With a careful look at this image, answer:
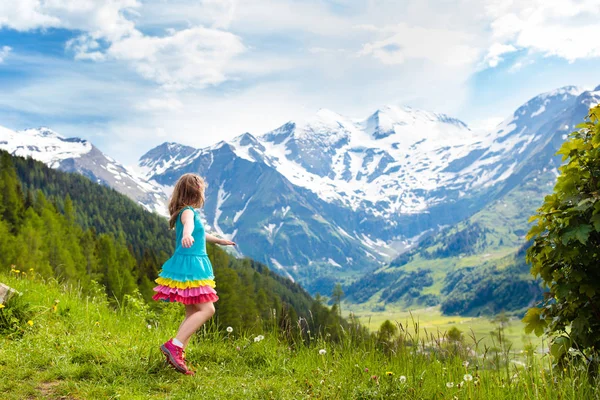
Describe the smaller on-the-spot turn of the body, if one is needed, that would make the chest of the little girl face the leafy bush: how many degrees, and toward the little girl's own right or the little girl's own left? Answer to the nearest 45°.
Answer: approximately 45° to the little girl's own right
